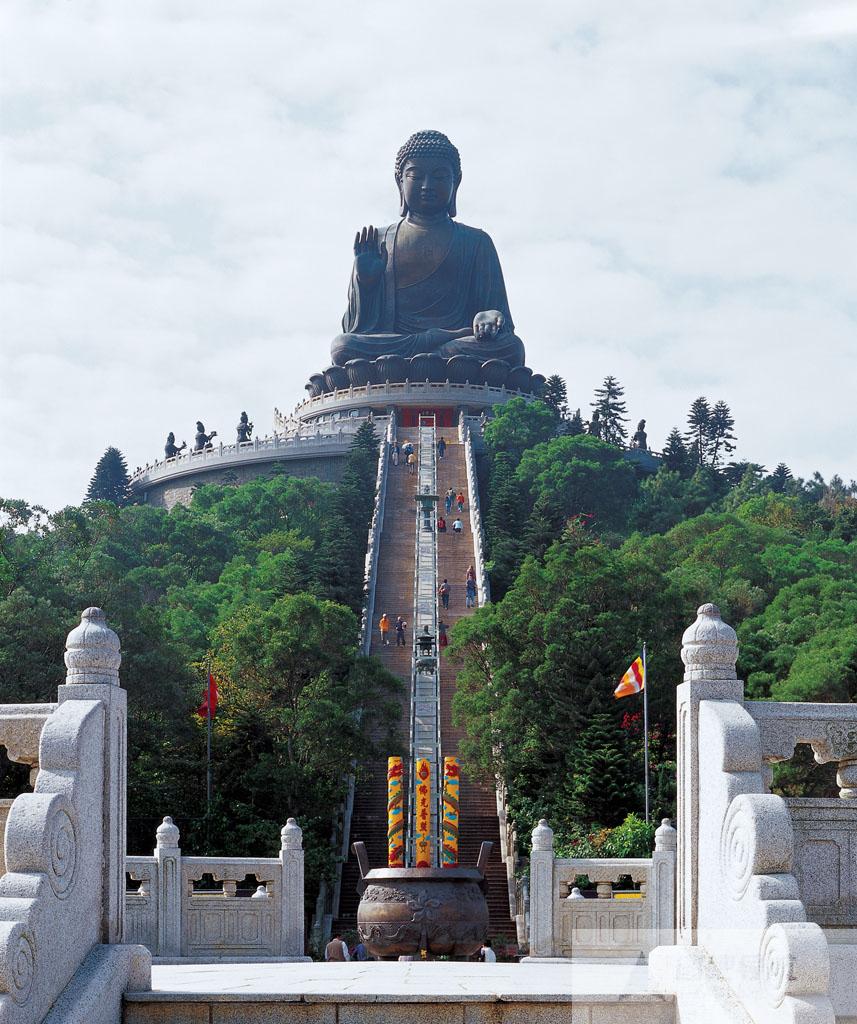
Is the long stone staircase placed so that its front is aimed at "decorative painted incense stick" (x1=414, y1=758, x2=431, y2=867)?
yes

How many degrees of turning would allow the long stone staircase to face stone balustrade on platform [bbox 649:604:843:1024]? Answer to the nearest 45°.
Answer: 0° — it already faces it

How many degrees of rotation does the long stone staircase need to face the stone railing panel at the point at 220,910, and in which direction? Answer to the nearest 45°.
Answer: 0° — it already faces it

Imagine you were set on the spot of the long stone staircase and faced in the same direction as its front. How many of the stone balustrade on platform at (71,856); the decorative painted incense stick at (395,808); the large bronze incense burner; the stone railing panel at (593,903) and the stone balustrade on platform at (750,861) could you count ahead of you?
5

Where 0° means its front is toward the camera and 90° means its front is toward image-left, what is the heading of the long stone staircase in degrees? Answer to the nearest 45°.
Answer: approximately 0°

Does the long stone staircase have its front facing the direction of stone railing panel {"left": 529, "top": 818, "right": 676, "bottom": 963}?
yes

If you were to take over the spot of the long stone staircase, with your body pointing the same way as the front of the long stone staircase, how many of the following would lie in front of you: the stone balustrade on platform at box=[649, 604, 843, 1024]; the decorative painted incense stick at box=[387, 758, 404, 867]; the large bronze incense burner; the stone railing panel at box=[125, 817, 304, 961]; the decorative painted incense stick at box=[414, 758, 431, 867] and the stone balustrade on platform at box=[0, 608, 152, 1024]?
6

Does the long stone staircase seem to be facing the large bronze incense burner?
yes

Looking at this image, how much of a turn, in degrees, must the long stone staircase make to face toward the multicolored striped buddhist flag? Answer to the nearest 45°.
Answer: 0° — it already faces it

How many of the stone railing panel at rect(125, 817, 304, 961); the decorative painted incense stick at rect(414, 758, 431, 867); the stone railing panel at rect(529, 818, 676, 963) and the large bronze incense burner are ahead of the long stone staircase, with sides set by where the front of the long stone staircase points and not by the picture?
4
